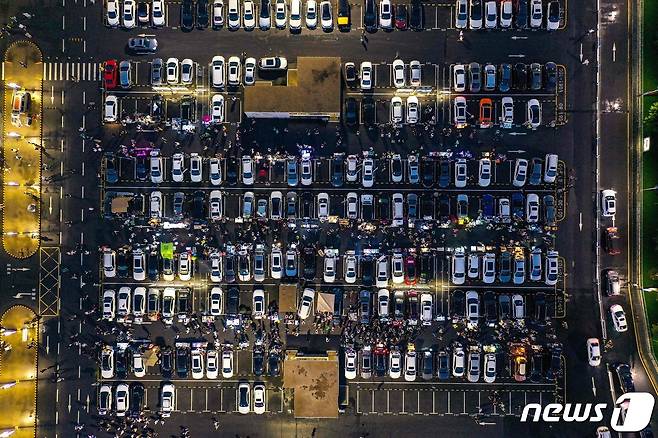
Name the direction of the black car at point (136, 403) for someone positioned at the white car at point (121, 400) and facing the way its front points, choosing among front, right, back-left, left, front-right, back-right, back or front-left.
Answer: right

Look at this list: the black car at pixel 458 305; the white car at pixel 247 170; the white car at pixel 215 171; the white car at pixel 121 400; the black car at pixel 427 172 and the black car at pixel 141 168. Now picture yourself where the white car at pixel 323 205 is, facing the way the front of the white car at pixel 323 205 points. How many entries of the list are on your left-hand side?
4

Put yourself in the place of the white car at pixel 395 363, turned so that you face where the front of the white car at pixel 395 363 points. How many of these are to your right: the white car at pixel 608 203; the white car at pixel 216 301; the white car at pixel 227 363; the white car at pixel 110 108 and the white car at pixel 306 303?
4

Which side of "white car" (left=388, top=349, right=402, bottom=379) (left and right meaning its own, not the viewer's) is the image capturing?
front

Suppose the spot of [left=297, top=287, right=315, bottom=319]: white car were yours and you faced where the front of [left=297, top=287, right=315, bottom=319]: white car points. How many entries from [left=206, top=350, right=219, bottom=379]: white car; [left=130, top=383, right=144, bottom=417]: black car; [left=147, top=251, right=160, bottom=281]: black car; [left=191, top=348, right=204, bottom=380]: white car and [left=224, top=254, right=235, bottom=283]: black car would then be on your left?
5

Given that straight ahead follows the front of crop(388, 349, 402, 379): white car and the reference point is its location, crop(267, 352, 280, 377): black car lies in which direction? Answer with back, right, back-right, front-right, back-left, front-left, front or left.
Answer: right

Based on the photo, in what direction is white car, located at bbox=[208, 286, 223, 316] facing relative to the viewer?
away from the camera

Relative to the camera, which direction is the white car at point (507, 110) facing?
away from the camera

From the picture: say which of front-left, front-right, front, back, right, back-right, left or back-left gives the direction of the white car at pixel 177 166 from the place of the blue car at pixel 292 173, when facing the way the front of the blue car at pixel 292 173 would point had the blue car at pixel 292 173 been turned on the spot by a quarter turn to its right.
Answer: front

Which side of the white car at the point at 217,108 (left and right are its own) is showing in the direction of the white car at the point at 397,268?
right

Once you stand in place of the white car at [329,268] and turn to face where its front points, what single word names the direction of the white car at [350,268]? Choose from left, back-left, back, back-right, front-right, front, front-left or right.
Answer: left

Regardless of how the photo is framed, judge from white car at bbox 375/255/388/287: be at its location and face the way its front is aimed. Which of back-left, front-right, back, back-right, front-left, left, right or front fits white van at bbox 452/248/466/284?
left
